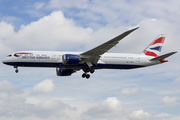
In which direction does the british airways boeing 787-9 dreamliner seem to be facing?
to the viewer's left
